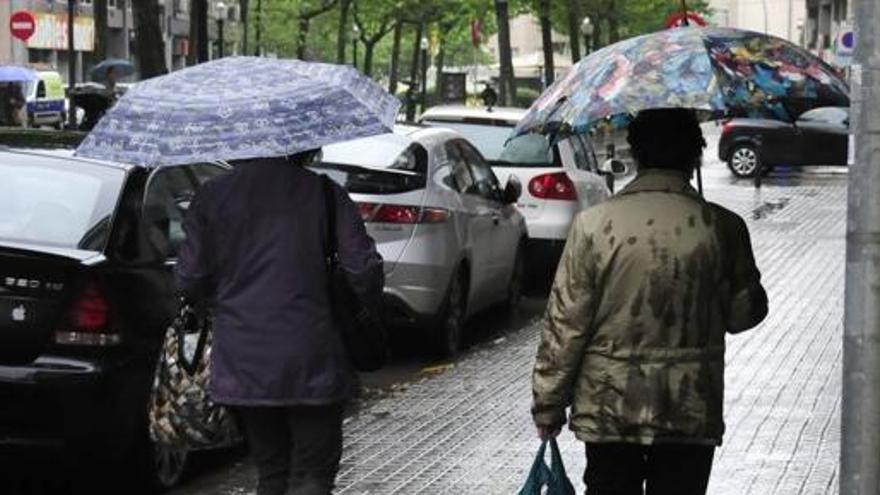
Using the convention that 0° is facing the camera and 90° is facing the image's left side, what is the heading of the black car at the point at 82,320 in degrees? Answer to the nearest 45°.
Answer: approximately 225°

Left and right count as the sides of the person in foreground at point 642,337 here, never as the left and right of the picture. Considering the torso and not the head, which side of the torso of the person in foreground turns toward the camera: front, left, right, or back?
back

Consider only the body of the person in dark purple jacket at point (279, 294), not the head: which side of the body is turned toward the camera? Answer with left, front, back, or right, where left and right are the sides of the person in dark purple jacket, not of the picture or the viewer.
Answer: back

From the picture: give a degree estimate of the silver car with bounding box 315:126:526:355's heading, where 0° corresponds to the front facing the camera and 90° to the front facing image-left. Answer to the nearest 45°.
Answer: approximately 225°

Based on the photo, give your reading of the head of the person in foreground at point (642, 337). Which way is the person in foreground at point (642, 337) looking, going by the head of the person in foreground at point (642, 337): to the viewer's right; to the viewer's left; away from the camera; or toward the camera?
away from the camera

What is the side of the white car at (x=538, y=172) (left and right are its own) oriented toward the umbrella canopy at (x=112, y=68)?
left

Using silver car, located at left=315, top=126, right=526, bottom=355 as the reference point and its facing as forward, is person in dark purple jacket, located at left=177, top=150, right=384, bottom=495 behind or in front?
behind
